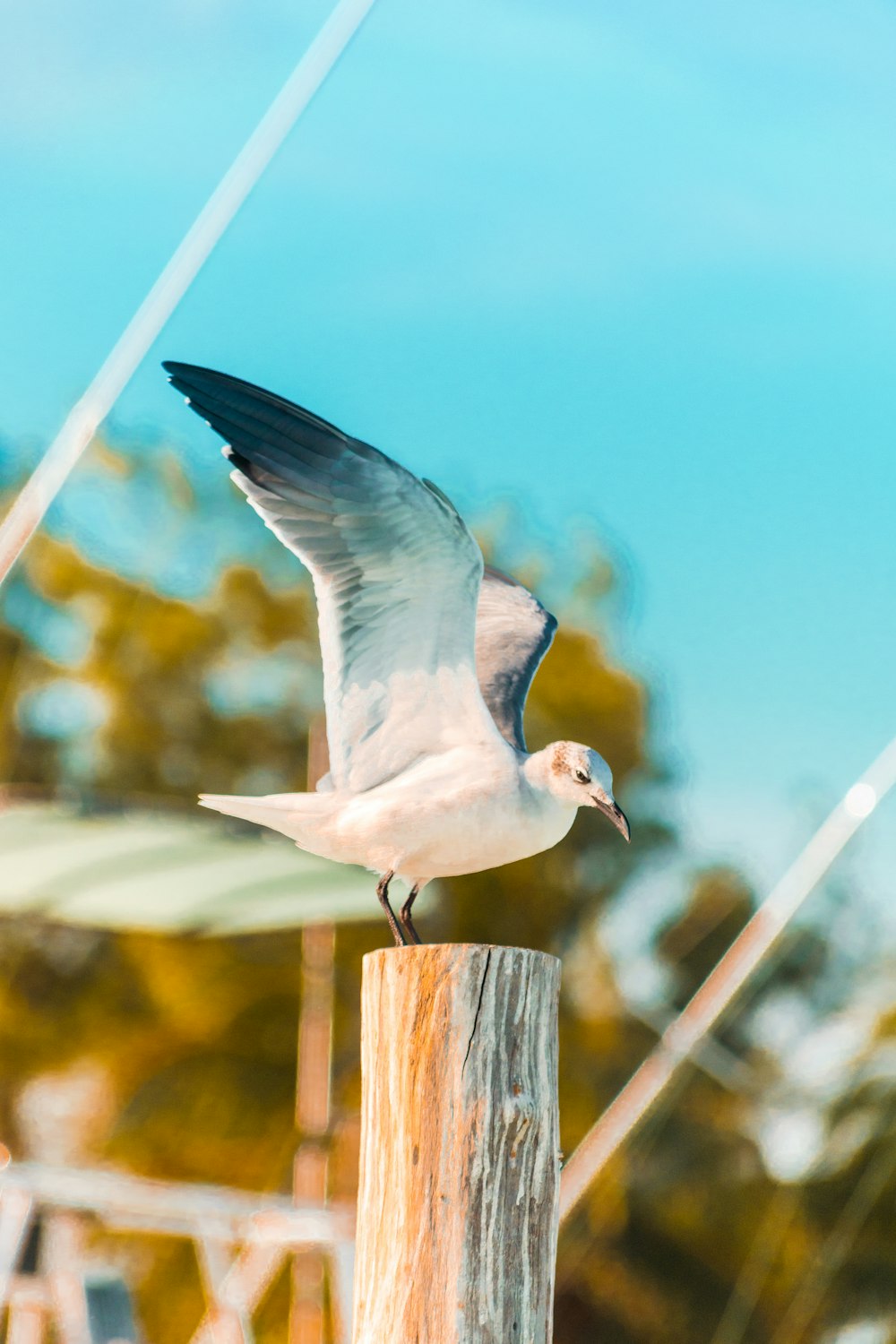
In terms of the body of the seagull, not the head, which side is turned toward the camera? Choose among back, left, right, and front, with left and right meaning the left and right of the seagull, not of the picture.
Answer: right

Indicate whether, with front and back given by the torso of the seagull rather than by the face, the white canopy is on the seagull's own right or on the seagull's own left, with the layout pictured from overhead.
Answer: on the seagull's own left
